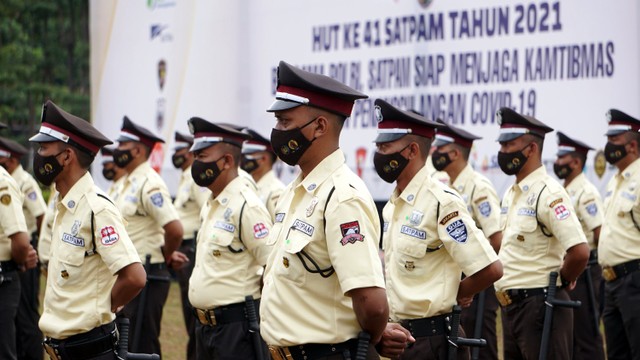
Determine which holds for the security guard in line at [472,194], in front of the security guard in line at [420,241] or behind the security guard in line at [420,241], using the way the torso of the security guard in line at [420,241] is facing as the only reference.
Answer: behind

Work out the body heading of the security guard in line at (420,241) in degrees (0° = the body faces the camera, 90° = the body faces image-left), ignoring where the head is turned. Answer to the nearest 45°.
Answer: approximately 45°

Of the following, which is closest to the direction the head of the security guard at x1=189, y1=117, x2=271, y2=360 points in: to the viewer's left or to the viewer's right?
to the viewer's left

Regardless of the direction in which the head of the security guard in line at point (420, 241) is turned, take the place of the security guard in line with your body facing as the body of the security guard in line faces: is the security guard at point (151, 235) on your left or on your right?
on your right

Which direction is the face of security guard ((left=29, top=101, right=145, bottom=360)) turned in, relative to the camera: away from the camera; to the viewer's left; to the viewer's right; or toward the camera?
to the viewer's left

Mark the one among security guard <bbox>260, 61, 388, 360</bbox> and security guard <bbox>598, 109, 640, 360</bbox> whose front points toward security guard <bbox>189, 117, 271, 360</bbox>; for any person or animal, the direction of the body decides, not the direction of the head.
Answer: security guard <bbox>598, 109, 640, 360</bbox>

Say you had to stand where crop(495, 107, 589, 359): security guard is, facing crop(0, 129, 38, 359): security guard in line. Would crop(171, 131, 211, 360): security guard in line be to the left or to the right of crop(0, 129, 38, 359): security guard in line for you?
right
